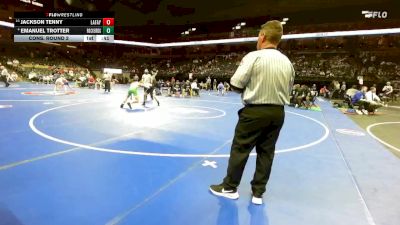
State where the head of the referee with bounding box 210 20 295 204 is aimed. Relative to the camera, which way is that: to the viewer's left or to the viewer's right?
to the viewer's left

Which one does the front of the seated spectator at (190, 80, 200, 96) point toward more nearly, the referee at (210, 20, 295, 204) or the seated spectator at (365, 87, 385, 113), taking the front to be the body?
the referee

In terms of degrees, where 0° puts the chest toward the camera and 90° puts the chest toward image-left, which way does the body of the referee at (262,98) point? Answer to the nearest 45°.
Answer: approximately 135°

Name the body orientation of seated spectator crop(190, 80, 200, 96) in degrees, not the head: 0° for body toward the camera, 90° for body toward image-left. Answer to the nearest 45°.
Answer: approximately 45°

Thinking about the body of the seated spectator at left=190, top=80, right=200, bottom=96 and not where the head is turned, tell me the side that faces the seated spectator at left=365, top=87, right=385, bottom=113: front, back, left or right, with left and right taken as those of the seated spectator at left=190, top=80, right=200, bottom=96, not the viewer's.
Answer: left

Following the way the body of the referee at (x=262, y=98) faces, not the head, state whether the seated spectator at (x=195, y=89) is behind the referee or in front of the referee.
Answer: in front

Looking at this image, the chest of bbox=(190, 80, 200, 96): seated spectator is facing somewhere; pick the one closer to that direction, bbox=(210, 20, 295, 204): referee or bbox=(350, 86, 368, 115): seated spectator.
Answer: the referee
